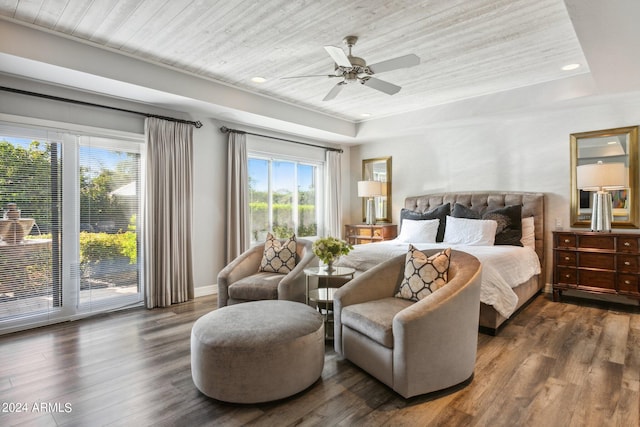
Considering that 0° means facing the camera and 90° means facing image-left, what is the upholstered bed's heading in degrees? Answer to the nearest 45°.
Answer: approximately 45°

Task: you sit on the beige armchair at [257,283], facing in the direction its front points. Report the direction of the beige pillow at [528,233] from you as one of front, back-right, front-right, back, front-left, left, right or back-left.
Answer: back-left

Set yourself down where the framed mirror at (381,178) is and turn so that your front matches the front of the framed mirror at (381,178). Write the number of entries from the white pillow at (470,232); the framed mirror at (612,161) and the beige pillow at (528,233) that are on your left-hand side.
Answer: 3

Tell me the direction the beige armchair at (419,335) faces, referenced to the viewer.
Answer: facing the viewer and to the left of the viewer

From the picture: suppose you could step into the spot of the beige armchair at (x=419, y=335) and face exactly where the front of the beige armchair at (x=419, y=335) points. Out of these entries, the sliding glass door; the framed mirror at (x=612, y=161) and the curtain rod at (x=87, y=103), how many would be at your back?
1
